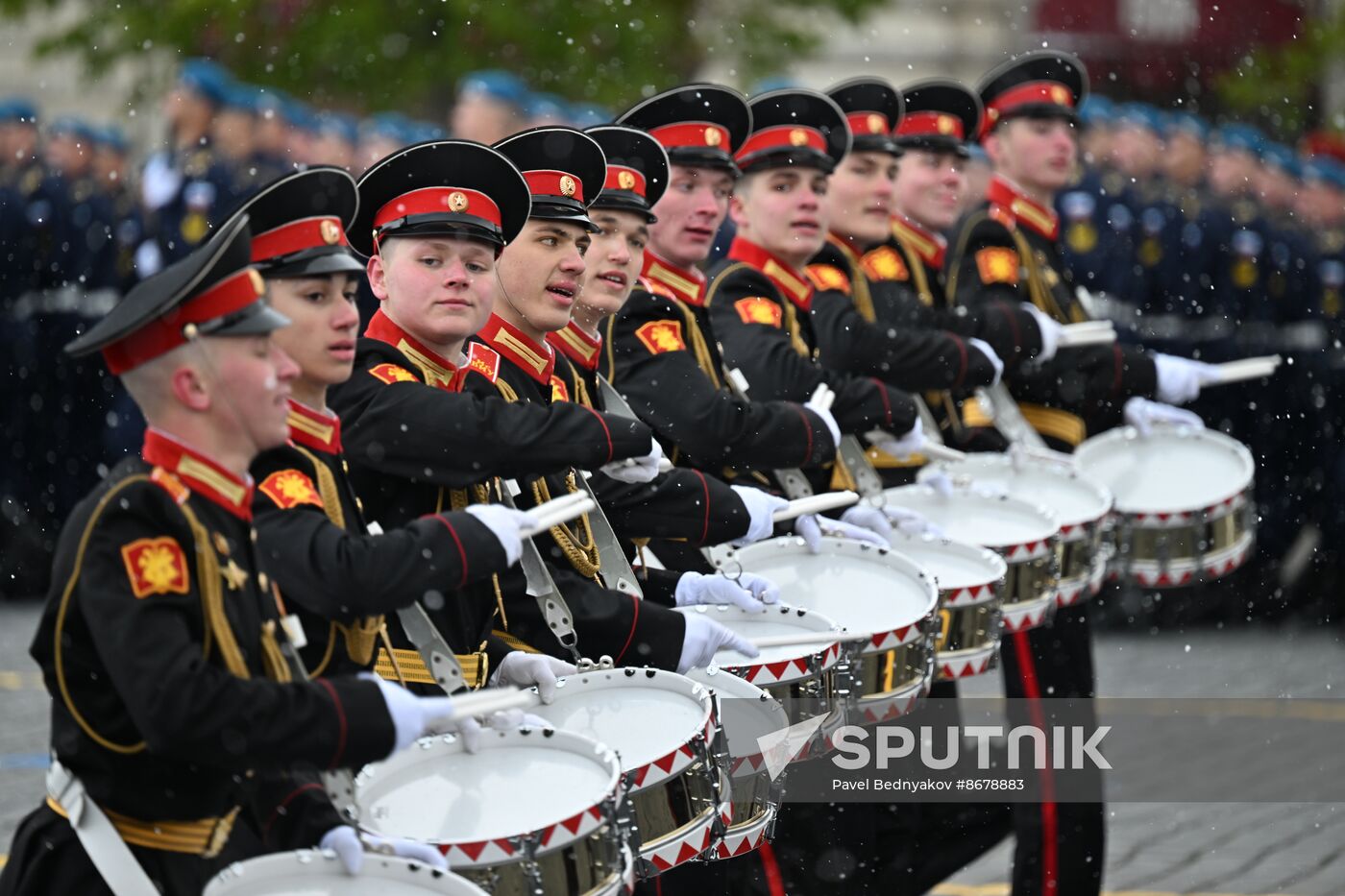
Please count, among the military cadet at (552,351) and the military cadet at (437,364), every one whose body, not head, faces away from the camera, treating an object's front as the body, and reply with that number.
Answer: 0

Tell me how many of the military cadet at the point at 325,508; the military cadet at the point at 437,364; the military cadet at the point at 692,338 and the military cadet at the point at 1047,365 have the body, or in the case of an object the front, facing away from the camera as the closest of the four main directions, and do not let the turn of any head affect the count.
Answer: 0

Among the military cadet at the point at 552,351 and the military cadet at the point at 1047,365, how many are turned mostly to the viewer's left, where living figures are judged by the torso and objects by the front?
0

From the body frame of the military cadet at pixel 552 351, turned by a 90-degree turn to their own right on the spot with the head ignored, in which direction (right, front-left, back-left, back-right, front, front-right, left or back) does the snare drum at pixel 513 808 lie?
front-left

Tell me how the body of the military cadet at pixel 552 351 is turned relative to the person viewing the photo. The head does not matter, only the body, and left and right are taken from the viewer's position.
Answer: facing the viewer and to the right of the viewer

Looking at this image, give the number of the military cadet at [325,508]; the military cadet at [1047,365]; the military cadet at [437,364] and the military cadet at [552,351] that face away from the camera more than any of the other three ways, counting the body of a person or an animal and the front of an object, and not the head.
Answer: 0

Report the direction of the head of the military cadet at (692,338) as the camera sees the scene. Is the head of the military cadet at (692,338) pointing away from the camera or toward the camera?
toward the camera

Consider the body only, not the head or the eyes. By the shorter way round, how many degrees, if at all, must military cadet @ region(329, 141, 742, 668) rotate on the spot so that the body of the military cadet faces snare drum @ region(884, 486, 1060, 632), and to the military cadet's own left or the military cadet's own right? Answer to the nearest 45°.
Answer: approximately 90° to the military cadet's own left

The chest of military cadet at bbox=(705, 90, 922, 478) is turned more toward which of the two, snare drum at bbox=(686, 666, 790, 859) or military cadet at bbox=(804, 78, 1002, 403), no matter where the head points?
the snare drum

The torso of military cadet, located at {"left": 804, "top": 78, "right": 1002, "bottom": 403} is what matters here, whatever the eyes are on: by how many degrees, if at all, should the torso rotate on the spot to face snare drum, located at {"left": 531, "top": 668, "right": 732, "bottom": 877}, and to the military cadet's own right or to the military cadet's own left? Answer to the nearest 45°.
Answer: approximately 45° to the military cadet's own right

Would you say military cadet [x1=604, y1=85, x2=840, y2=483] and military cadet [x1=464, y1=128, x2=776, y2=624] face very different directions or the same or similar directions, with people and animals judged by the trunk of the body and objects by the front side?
same or similar directions
